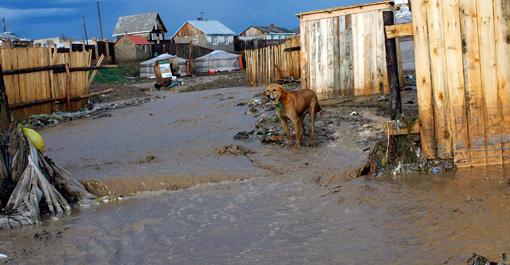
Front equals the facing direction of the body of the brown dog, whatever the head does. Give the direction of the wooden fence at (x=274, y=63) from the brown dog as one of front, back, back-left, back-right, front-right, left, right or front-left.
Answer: back-right

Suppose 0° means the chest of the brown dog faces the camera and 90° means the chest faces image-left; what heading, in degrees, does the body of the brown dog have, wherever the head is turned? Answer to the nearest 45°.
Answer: approximately 45°

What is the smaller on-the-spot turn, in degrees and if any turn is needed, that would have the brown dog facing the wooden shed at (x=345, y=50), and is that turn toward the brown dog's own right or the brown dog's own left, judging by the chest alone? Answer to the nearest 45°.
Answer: approximately 135° to the brown dog's own right

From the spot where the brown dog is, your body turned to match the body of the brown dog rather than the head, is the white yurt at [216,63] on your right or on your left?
on your right

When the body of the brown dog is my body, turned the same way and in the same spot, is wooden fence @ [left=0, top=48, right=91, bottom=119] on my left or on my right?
on my right
